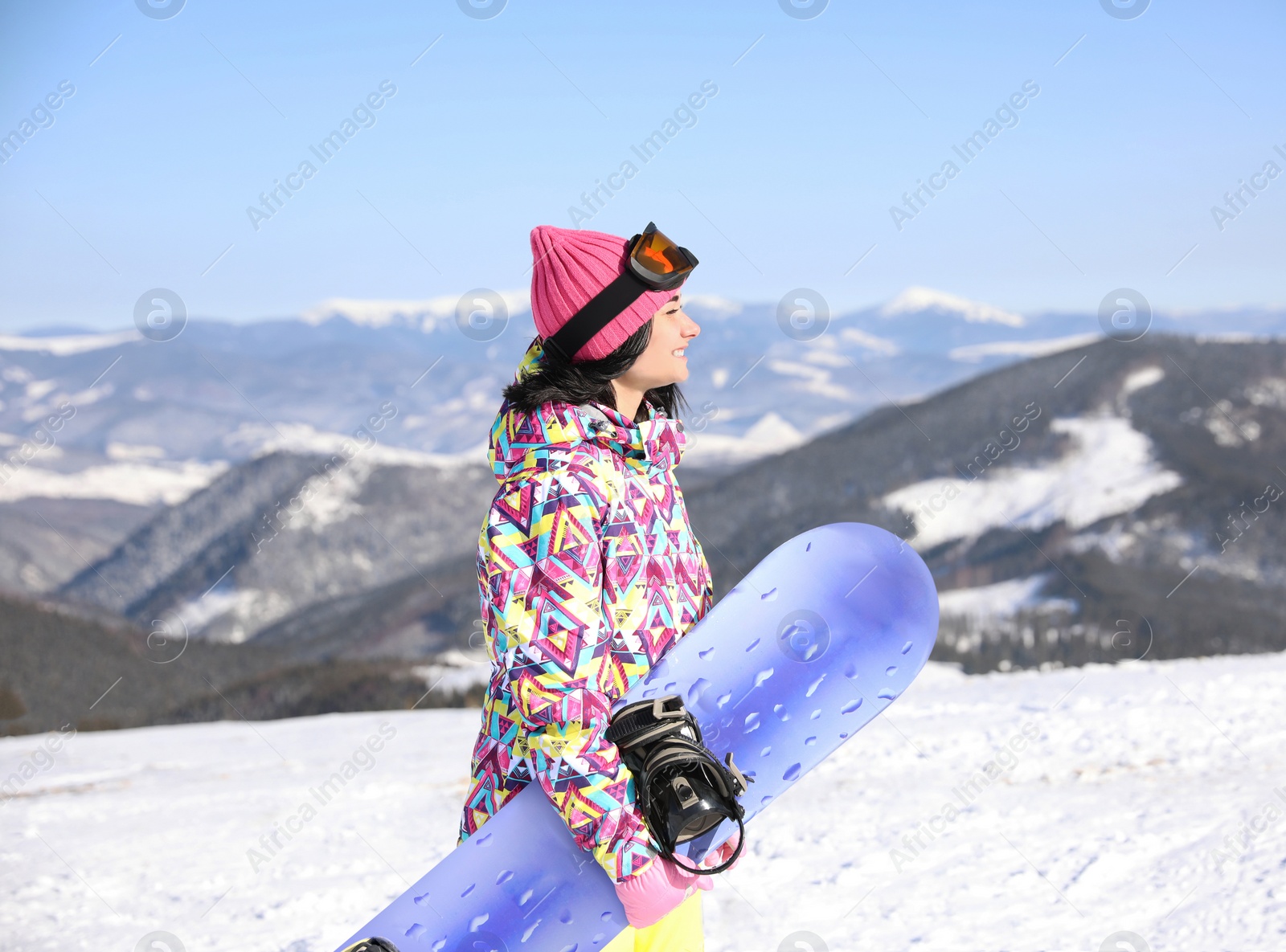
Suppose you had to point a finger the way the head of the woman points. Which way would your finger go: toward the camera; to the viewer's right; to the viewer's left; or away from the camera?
to the viewer's right

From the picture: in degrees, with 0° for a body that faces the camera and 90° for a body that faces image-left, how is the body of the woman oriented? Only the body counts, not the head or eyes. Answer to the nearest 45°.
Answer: approximately 270°
